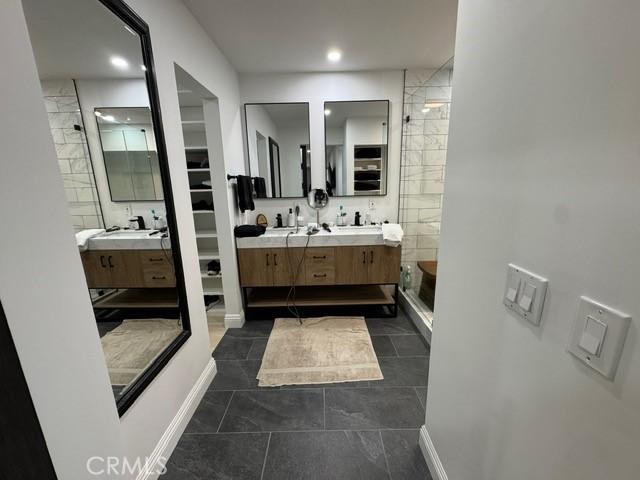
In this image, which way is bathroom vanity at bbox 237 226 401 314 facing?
toward the camera

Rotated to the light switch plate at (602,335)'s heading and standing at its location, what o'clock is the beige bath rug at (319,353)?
The beige bath rug is roughly at 2 o'clock from the light switch plate.

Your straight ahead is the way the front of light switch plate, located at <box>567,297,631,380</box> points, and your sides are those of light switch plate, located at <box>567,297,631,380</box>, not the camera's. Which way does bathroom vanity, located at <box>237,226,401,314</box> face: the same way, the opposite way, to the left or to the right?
to the left

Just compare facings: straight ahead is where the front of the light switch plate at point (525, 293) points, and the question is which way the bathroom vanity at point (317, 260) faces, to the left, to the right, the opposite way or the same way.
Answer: to the left

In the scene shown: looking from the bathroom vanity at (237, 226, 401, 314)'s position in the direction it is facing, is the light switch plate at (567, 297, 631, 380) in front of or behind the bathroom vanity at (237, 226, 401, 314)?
in front

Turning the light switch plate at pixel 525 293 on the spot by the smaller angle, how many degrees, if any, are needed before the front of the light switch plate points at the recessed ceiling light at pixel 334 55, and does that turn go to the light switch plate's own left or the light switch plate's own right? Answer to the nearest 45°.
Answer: approximately 90° to the light switch plate's own right

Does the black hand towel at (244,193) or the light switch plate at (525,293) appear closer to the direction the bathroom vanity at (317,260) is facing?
the light switch plate

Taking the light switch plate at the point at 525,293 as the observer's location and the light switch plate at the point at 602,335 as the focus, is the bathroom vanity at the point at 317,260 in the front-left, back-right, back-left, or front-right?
back-right

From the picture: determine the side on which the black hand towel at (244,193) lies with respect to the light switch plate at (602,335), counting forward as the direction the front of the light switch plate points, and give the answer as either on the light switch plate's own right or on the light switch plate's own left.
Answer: on the light switch plate's own right

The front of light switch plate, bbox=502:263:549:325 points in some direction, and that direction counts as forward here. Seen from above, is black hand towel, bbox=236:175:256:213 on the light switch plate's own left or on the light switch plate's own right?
on the light switch plate's own right

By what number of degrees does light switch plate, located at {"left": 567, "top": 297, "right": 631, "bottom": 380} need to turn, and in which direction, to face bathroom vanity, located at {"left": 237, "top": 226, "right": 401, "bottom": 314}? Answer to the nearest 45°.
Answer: approximately 90° to its right

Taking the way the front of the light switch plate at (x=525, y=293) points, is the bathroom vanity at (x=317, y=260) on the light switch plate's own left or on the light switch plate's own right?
on the light switch plate's own right
